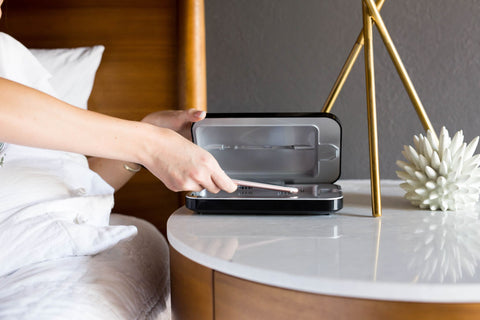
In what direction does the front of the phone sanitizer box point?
toward the camera

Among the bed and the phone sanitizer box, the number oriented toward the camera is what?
2

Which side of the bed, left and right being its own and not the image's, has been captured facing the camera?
front

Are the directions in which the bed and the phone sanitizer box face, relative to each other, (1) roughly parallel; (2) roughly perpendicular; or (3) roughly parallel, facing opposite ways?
roughly parallel

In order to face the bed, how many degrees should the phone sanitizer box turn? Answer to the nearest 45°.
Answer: approximately 135° to its right
